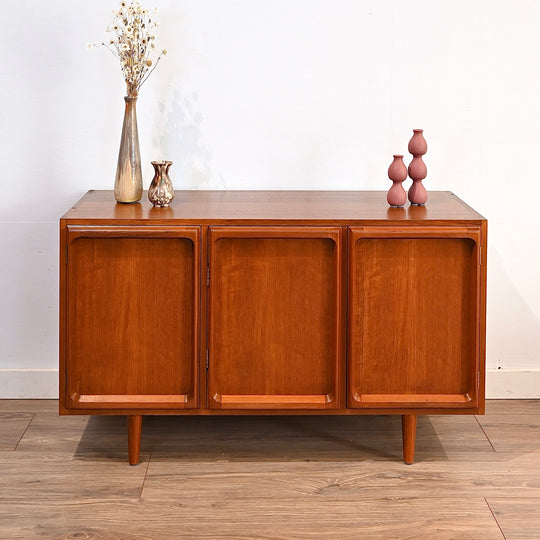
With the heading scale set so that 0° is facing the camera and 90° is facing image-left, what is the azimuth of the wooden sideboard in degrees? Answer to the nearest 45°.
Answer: approximately 0°
